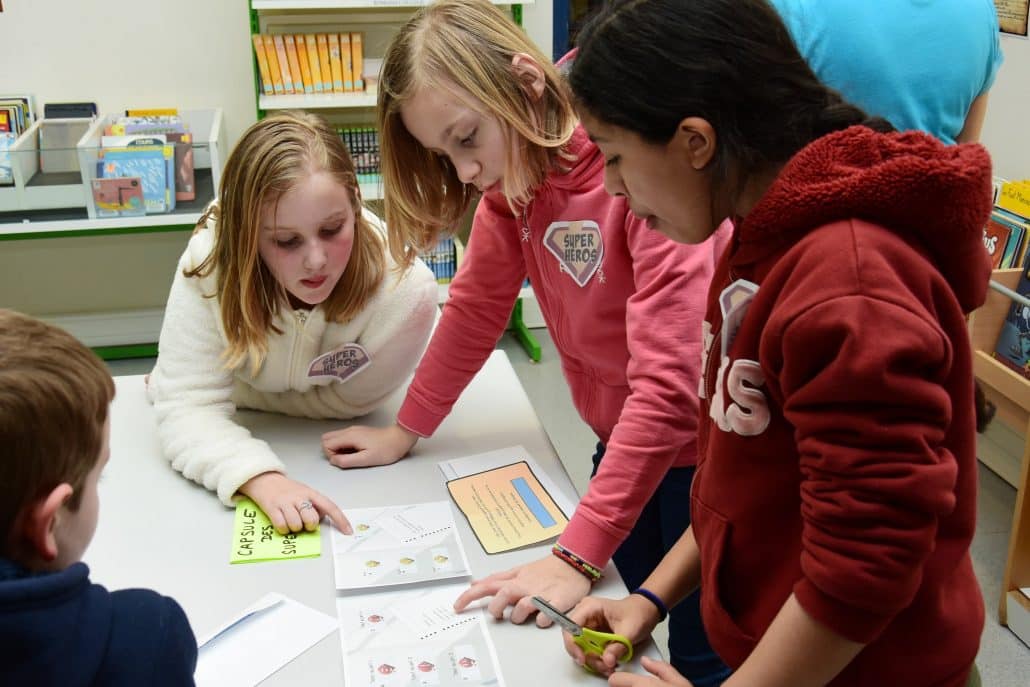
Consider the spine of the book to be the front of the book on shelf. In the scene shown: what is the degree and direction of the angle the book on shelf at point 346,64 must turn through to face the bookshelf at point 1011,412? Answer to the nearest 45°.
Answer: approximately 45° to its left

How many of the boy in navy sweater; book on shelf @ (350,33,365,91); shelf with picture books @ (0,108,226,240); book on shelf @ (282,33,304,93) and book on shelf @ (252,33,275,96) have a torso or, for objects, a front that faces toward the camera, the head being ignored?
4

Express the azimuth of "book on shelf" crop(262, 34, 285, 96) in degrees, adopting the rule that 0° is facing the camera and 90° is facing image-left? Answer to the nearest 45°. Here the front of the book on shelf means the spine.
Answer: approximately 0°

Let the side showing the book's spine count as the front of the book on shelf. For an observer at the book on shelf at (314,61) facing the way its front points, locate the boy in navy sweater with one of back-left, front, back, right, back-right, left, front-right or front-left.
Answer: front

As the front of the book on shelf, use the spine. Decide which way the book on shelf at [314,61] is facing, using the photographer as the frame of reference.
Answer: facing the viewer

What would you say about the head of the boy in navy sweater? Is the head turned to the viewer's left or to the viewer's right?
to the viewer's right

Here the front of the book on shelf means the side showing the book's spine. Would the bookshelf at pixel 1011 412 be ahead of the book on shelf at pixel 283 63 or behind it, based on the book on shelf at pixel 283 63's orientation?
ahead

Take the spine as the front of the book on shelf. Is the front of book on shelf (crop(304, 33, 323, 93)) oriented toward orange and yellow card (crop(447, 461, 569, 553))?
yes

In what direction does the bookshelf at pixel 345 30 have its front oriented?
toward the camera

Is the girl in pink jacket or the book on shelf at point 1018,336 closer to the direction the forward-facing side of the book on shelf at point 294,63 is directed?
the girl in pink jacket

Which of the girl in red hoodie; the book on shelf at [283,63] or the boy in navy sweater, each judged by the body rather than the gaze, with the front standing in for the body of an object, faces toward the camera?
the book on shelf

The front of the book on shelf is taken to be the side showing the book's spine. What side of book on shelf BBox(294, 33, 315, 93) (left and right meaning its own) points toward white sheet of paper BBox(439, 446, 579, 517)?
front

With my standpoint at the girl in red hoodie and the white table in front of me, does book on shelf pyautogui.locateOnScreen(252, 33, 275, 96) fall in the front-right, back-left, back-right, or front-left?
front-right

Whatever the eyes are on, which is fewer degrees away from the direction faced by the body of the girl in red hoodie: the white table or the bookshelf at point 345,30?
the white table

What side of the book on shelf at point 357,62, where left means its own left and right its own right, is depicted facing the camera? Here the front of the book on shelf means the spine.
front

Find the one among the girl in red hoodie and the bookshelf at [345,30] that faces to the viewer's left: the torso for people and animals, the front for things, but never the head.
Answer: the girl in red hoodie
